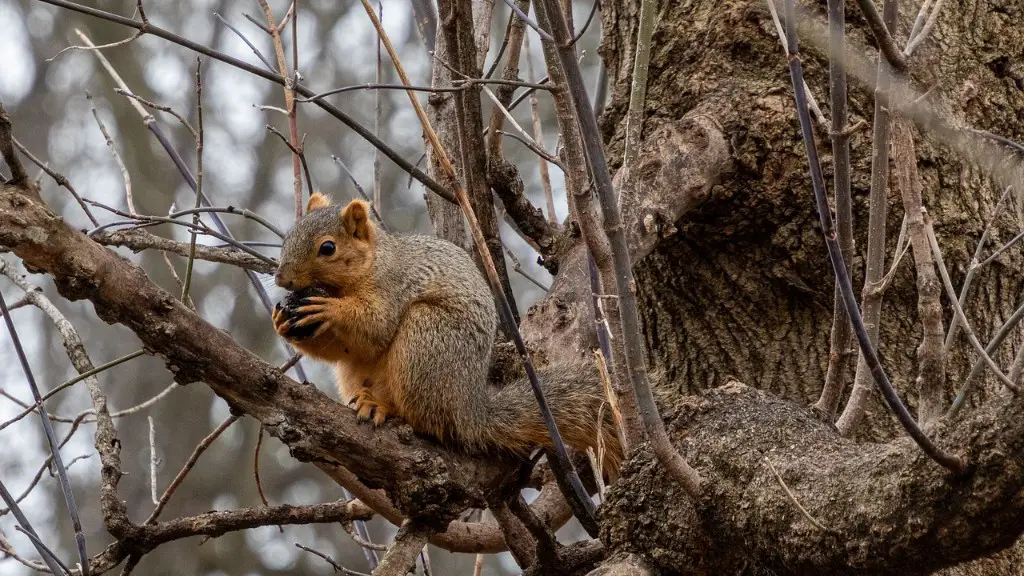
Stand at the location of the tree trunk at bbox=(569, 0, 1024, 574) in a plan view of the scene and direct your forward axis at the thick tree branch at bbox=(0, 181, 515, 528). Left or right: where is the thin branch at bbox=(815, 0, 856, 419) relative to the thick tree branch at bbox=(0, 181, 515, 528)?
left

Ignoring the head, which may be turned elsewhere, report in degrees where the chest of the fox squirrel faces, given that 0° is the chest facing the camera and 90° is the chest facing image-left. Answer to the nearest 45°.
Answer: approximately 90°

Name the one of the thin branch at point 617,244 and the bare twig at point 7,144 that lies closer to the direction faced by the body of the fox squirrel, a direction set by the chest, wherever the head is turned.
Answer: the bare twig

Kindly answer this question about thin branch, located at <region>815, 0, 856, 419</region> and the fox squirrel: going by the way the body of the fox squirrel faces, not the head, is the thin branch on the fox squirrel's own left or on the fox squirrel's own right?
on the fox squirrel's own left

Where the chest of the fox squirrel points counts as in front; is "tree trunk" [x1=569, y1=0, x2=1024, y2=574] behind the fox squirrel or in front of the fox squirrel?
behind

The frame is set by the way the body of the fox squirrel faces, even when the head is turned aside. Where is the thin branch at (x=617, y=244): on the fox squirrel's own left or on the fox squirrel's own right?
on the fox squirrel's own left
